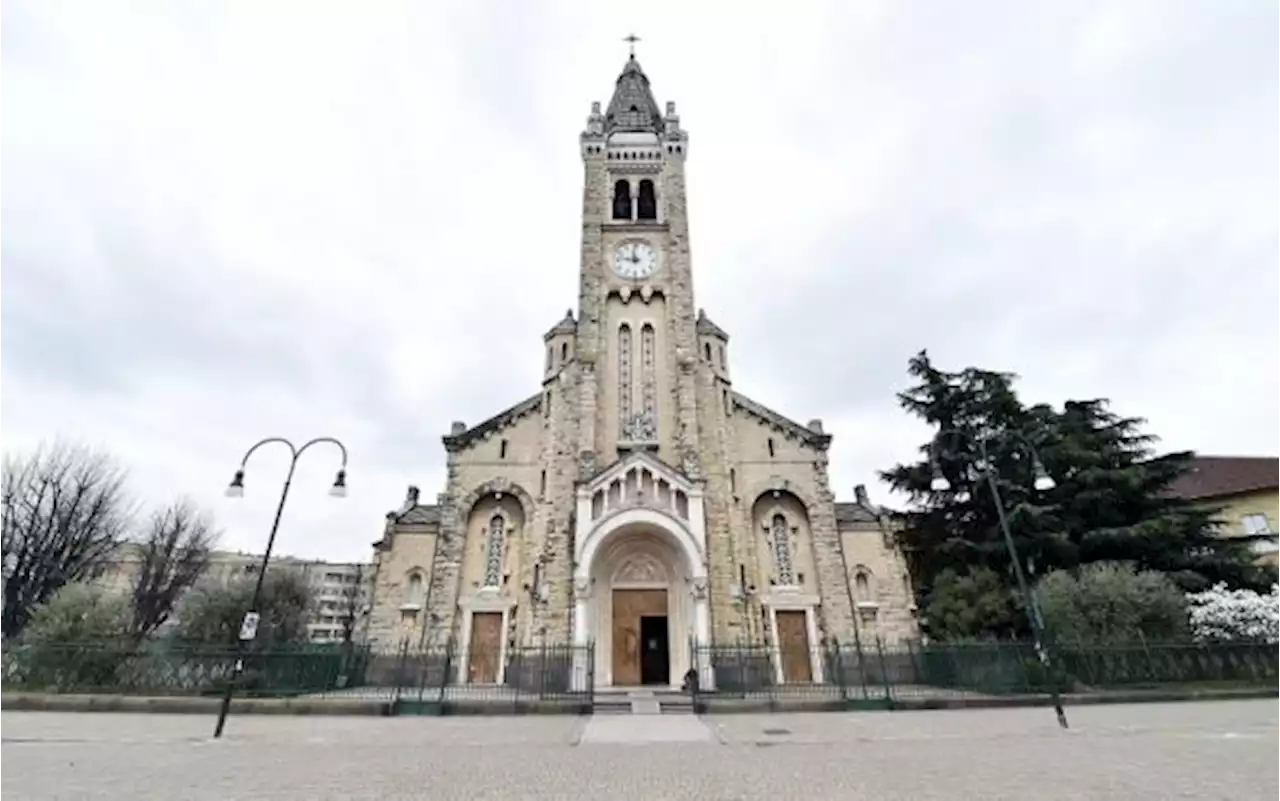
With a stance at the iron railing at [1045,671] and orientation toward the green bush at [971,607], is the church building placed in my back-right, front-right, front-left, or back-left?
front-left

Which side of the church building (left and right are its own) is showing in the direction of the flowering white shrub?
left

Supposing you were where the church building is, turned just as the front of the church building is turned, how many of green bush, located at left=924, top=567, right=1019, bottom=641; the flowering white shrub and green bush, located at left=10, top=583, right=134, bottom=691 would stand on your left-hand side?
2

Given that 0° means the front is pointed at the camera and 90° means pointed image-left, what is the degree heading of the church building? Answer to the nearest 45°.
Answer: approximately 0°

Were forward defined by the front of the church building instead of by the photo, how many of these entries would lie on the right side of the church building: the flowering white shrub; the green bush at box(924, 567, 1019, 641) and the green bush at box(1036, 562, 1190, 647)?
0

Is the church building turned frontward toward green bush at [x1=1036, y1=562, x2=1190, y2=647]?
no

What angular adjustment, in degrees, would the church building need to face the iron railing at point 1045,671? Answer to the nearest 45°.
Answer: approximately 45° to its left

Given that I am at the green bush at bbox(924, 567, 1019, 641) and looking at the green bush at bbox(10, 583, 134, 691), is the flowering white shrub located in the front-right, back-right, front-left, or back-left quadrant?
back-left

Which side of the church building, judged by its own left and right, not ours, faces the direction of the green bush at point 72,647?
right

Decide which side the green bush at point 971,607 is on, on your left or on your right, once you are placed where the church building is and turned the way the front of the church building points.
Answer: on your left
